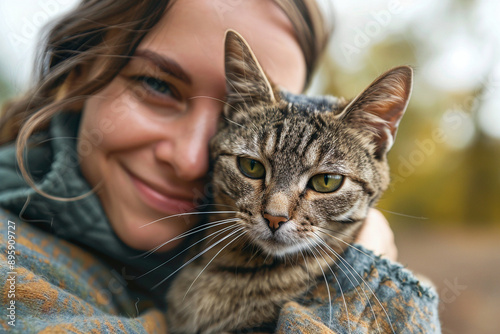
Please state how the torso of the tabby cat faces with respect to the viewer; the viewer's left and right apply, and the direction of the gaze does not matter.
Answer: facing the viewer
